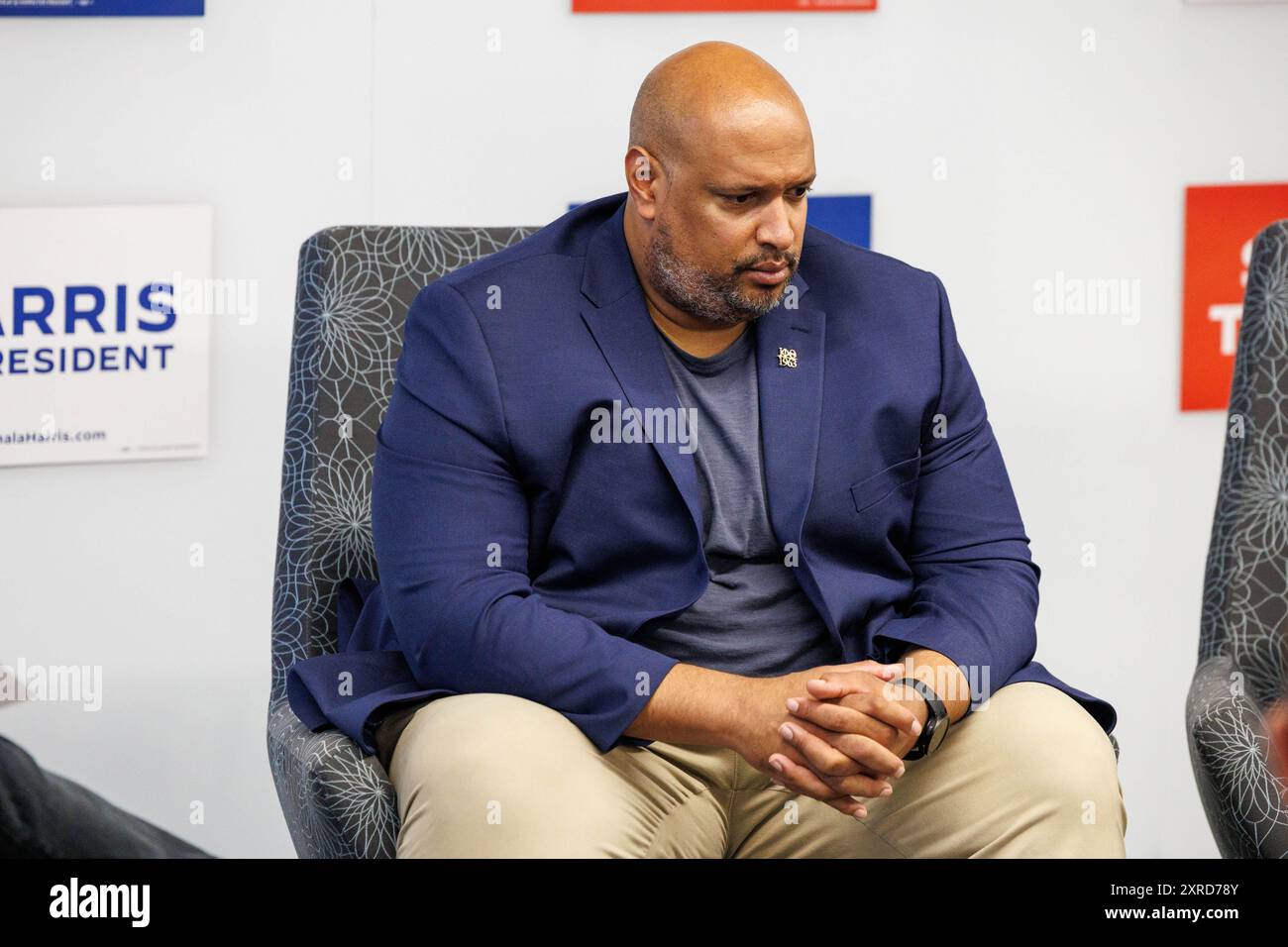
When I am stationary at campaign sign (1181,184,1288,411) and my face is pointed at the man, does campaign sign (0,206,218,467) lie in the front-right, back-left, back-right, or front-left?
front-right

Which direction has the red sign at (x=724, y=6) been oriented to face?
toward the camera

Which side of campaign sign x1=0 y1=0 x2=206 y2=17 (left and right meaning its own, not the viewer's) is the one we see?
front

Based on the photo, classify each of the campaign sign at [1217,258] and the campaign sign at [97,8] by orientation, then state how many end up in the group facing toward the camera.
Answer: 2

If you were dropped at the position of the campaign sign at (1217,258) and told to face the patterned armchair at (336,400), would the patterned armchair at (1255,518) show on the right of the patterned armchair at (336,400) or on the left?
left

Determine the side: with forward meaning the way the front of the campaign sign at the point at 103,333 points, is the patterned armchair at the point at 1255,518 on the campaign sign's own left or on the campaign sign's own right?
on the campaign sign's own left

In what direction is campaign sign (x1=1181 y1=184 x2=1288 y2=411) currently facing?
toward the camera

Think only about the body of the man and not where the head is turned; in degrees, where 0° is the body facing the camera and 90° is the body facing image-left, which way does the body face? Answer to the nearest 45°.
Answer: approximately 315°

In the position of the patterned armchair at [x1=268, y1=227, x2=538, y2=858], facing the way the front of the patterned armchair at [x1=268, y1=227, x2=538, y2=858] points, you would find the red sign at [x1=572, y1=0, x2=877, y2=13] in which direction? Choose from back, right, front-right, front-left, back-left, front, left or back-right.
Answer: left

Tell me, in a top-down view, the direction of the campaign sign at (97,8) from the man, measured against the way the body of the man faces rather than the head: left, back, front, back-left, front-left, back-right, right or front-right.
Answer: back

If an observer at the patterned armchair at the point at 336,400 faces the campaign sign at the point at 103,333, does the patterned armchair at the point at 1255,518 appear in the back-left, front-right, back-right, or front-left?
back-right

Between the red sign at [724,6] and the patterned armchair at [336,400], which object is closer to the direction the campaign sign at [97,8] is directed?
the patterned armchair

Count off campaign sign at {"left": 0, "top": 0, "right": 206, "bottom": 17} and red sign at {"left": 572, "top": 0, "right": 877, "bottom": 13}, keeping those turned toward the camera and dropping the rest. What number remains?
2

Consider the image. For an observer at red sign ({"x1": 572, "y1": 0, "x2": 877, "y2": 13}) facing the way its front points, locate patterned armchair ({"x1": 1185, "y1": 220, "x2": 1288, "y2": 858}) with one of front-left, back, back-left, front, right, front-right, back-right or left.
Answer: front-left
